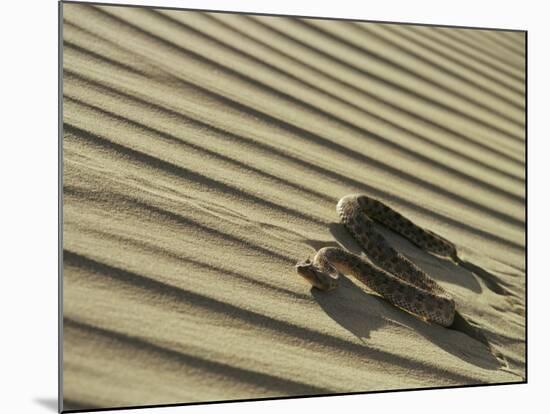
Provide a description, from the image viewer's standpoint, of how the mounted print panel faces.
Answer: facing the viewer and to the right of the viewer
